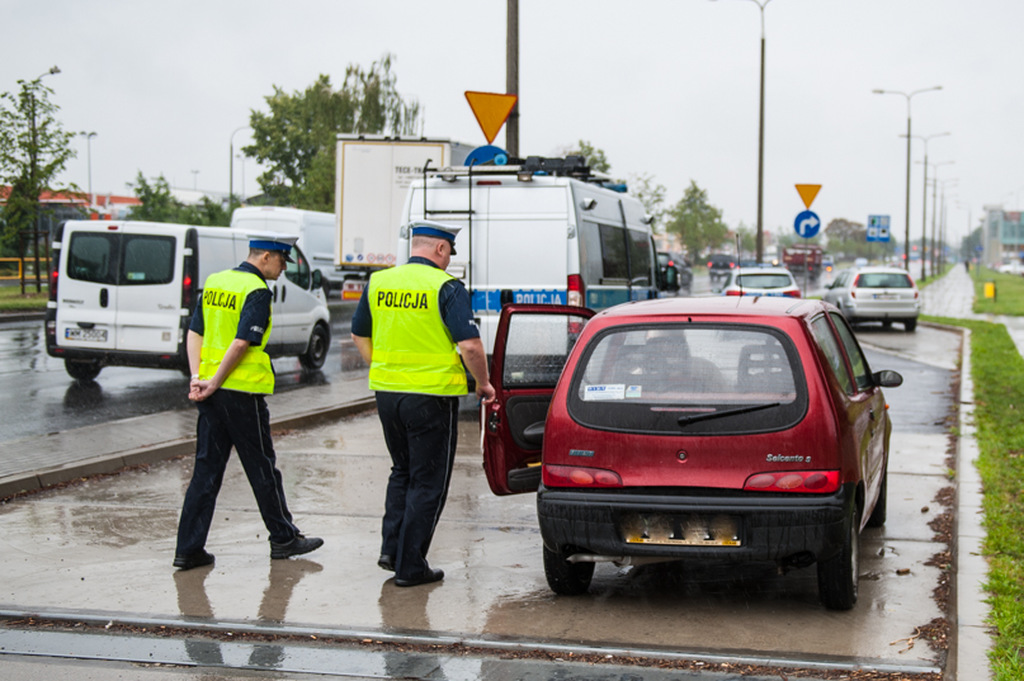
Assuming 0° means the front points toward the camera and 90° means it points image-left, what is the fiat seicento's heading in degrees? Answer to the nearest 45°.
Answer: approximately 180°

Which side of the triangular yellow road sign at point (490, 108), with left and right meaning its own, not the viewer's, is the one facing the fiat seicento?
front

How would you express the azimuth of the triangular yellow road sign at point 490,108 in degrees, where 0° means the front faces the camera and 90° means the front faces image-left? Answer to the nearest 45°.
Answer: approximately 0°

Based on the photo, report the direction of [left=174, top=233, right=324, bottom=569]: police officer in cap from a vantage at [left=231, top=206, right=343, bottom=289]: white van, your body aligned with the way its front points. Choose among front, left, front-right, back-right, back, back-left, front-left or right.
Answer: back-right

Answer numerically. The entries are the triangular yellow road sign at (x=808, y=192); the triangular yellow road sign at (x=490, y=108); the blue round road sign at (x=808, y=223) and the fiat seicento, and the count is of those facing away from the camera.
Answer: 1

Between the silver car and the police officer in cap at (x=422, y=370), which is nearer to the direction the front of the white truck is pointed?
the silver car

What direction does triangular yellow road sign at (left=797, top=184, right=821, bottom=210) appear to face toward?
toward the camera

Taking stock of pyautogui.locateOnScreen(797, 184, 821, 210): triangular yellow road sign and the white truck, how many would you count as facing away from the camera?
1

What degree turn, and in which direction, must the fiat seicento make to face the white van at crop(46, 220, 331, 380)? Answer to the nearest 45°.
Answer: approximately 45° to its left

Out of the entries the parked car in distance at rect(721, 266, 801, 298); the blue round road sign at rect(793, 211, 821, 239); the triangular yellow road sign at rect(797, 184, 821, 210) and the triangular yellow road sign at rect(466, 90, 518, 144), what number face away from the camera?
1

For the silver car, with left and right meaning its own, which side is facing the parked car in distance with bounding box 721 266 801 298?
left

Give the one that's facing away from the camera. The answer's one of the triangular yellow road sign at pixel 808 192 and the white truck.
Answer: the white truck

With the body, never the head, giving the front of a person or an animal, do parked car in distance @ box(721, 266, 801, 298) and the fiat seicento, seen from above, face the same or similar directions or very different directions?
same or similar directions

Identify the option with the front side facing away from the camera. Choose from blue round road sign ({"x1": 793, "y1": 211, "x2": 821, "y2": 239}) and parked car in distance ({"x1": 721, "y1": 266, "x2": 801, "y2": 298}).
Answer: the parked car in distance

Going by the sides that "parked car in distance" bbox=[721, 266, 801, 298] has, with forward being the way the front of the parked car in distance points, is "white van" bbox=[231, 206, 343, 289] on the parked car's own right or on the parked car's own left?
on the parked car's own left

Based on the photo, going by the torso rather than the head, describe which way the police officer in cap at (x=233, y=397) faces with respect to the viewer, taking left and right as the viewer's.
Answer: facing away from the viewer and to the right of the viewer

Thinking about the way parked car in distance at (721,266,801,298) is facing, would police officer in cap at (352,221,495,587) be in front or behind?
behind

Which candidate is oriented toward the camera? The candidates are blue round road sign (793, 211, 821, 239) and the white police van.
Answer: the blue round road sign

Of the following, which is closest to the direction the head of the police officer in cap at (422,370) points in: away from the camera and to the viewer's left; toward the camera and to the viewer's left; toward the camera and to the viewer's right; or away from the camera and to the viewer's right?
away from the camera and to the viewer's right
